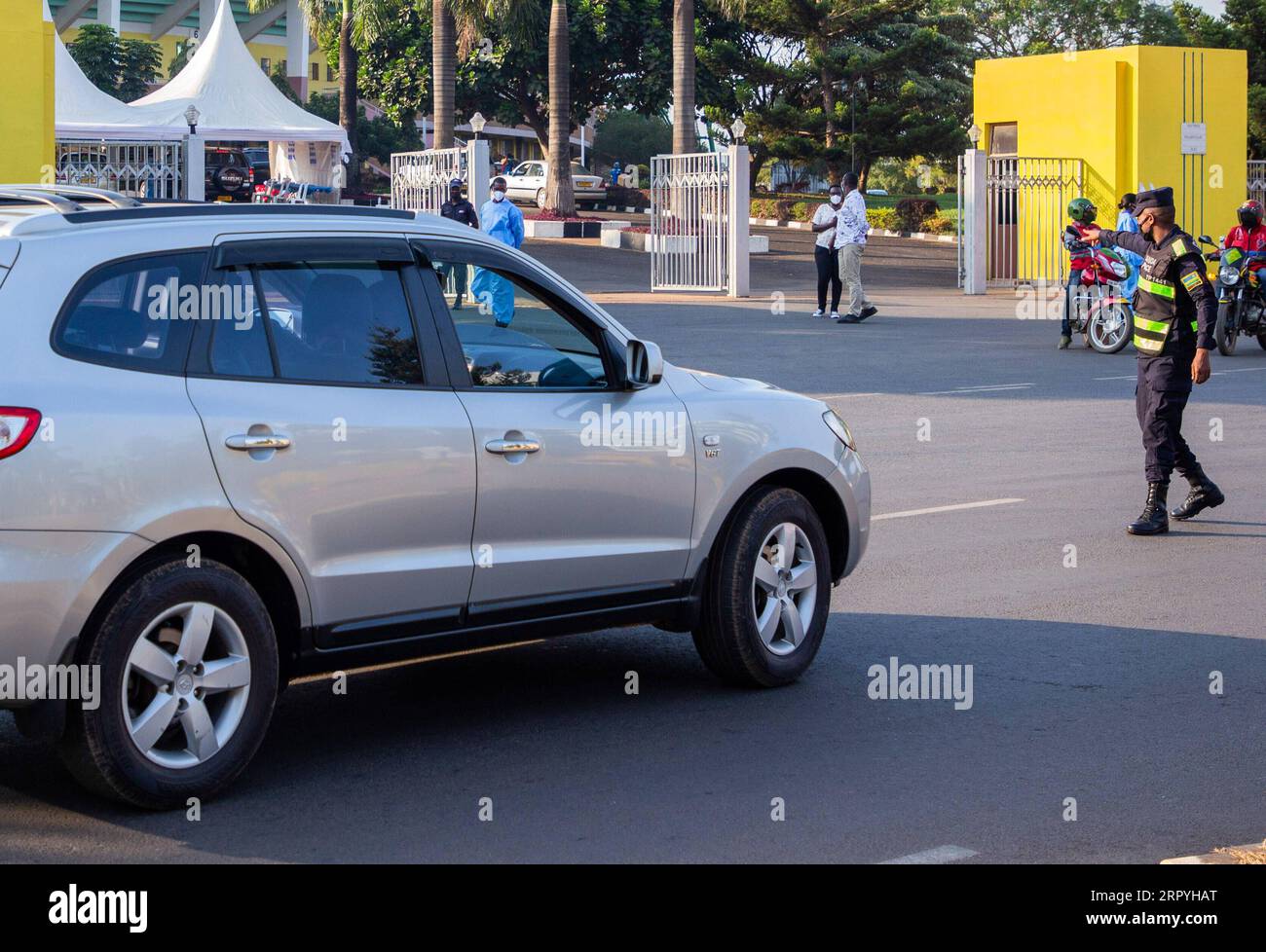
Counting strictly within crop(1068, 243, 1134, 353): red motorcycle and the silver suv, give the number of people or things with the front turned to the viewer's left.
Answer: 0

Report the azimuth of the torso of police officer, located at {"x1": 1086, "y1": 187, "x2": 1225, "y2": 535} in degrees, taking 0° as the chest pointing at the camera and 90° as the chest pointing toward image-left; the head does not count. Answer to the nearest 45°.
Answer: approximately 45°

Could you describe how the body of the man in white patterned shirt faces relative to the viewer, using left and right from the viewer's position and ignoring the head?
facing to the left of the viewer

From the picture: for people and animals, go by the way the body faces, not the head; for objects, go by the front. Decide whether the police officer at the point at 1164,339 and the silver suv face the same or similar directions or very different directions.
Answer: very different directions

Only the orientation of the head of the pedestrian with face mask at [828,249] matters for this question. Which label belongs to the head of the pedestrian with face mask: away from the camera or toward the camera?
toward the camera

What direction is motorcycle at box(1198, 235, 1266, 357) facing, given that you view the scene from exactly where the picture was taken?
facing the viewer and to the left of the viewer

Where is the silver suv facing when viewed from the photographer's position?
facing away from the viewer and to the right of the viewer
